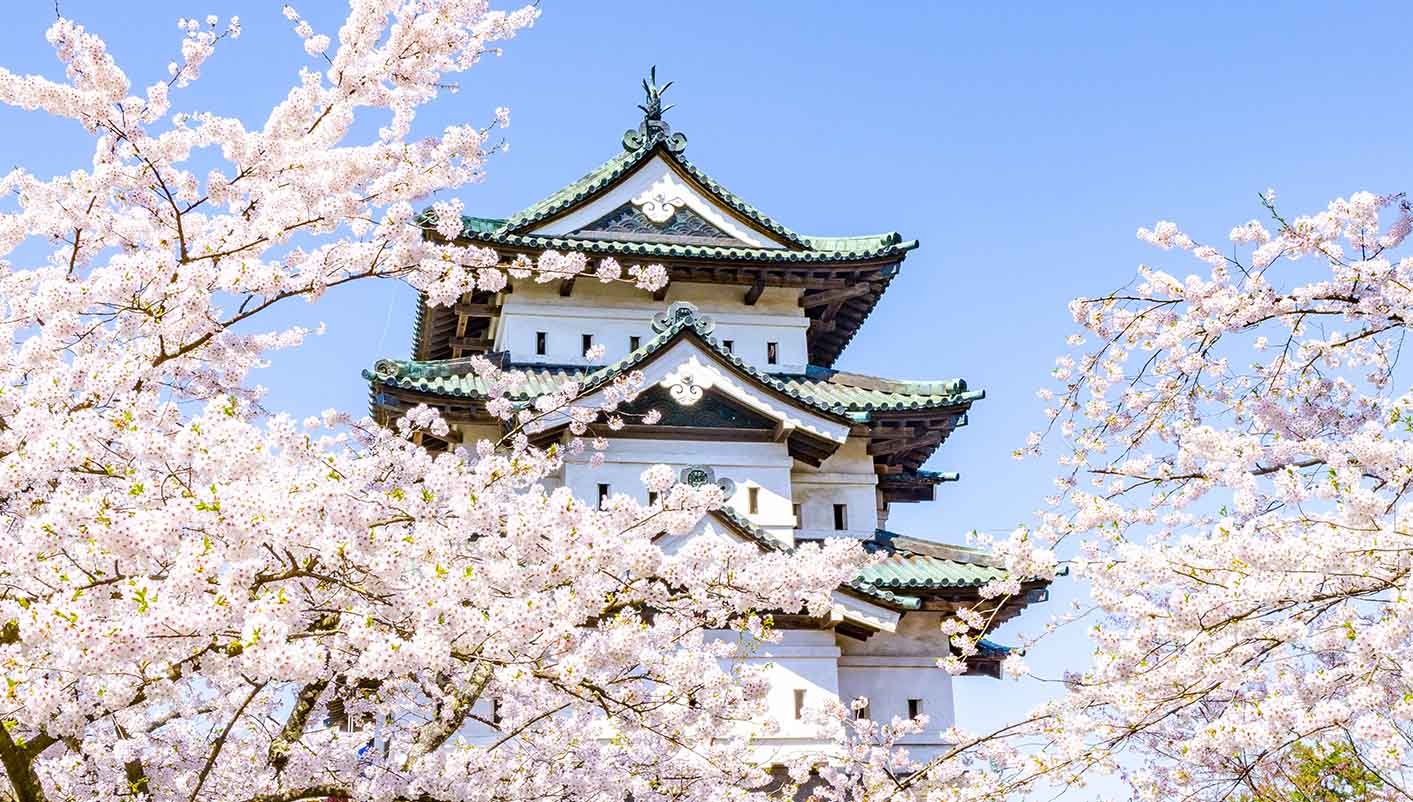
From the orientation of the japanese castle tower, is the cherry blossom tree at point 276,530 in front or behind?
in front

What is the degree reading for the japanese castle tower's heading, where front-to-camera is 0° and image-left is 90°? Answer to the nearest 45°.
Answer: approximately 0°
